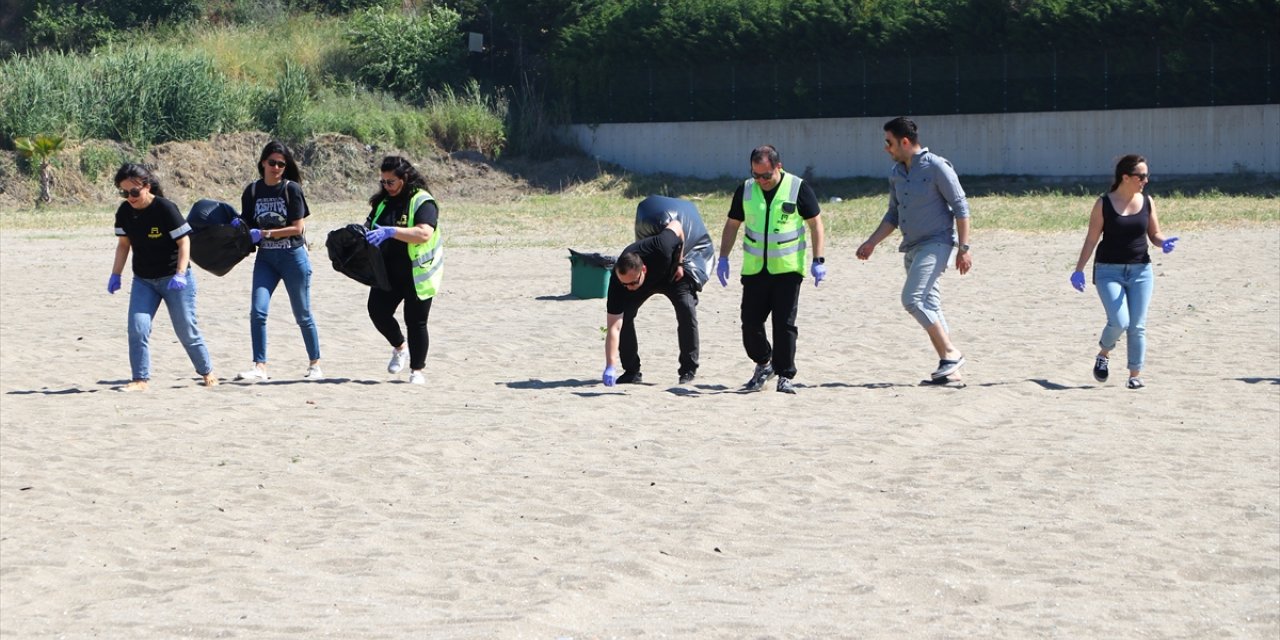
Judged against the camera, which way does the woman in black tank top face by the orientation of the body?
toward the camera

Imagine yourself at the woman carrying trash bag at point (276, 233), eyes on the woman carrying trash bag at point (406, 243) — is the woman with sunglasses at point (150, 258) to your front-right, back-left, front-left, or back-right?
back-right

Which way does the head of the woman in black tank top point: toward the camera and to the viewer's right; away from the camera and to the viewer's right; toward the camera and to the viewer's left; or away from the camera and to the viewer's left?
toward the camera and to the viewer's right

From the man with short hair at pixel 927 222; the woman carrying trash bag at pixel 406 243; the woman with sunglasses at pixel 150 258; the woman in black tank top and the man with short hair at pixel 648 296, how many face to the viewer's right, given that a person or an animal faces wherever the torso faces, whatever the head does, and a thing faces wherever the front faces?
0

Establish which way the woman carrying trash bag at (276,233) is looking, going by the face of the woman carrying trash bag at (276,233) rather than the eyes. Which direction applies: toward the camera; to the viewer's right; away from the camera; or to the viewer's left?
toward the camera

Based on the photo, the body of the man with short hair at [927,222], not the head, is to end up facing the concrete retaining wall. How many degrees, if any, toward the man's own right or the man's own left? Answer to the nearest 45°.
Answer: approximately 135° to the man's own right

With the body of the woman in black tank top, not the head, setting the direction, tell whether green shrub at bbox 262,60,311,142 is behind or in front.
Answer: behind

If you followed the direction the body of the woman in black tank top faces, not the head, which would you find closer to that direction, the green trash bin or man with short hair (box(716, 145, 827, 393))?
the man with short hair

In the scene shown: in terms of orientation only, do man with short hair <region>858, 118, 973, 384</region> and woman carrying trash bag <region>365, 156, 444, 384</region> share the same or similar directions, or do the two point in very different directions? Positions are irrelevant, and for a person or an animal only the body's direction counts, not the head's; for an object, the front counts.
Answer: same or similar directions

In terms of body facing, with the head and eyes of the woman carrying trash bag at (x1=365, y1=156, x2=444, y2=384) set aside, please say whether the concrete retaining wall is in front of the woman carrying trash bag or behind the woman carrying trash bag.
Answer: behind

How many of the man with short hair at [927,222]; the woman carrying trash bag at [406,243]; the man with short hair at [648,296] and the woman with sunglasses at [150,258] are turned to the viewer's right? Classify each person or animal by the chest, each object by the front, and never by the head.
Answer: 0

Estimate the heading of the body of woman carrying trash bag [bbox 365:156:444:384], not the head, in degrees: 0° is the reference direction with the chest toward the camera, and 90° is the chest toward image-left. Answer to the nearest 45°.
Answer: approximately 45°

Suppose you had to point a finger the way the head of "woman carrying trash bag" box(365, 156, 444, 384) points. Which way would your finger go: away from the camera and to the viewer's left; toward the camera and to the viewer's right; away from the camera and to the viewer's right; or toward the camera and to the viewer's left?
toward the camera and to the viewer's left

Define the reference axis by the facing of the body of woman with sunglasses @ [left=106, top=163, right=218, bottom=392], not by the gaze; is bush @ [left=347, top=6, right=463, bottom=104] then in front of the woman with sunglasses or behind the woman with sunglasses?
behind

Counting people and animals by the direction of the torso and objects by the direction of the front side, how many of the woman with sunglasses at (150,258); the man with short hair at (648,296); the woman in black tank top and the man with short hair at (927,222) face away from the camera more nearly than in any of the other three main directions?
0

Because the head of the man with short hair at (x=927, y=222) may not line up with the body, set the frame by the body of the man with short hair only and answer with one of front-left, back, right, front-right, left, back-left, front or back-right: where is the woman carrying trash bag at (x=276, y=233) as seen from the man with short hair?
front-right
